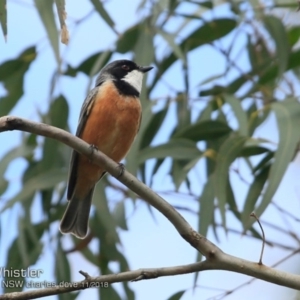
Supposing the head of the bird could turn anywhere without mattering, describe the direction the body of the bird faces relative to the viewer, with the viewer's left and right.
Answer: facing the viewer and to the right of the viewer
